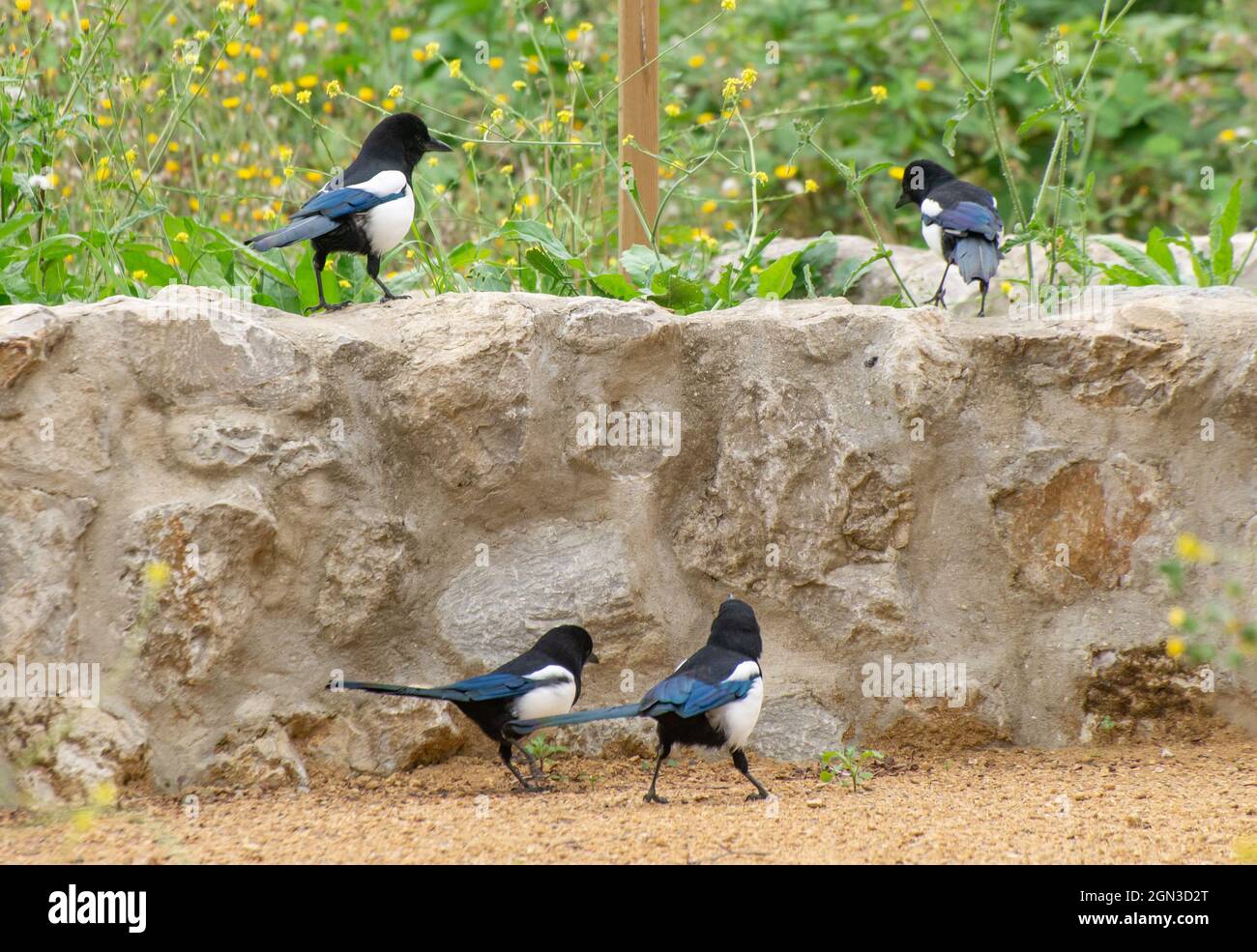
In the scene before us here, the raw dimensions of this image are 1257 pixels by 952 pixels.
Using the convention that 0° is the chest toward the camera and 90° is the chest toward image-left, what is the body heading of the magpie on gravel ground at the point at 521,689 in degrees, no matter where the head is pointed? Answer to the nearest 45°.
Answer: approximately 270°

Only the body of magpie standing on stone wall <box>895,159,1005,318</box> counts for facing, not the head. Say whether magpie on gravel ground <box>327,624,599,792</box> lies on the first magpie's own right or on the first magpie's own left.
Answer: on the first magpie's own left

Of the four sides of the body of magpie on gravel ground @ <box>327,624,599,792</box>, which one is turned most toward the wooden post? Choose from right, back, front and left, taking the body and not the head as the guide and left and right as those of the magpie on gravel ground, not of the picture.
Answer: left

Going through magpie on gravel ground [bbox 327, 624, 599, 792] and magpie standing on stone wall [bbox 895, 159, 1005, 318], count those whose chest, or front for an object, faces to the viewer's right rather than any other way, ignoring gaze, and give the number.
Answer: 1

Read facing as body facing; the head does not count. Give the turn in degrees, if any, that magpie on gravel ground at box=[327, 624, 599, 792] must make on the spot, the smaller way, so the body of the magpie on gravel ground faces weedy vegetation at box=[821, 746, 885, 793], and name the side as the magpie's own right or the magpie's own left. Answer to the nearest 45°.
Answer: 0° — it already faces it

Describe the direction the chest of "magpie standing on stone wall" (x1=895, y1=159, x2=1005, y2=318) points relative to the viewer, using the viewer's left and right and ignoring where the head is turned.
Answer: facing away from the viewer and to the left of the viewer

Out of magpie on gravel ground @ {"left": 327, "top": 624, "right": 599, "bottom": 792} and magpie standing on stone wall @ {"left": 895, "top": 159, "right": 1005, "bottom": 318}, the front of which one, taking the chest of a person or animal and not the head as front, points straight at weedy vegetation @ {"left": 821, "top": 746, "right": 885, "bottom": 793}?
the magpie on gravel ground

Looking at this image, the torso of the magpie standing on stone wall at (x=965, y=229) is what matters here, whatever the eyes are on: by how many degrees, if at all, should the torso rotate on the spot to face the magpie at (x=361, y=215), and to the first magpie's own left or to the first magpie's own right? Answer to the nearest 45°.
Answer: approximately 90° to the first magpie's own left
